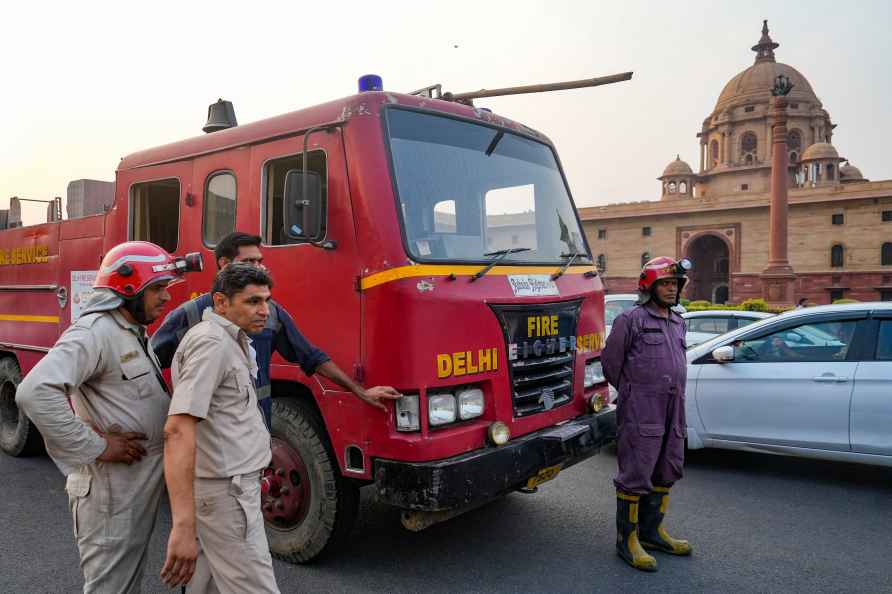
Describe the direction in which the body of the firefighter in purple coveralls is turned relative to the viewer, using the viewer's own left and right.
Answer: facing the viewer and to the right of the viewer

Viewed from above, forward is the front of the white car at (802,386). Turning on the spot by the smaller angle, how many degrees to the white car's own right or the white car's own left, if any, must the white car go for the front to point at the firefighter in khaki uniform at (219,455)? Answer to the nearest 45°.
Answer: approximately 90° to the white car's own left

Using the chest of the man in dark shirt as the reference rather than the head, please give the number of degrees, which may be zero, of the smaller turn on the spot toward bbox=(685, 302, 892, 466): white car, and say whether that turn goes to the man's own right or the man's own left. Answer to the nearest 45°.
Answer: approximately 45° to the man's own left

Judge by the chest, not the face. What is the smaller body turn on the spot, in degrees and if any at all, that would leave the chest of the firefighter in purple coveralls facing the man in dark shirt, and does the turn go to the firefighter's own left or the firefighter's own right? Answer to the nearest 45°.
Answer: approximately 90° to the firefighter's own right

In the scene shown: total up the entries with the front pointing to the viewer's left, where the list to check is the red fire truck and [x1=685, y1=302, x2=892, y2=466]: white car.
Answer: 1

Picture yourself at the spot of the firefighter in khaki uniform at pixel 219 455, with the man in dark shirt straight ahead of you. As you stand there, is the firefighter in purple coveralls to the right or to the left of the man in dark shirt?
right

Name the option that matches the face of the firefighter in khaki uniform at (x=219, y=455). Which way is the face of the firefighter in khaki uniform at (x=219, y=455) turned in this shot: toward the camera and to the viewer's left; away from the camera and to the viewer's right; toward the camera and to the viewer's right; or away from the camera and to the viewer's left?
toward the camera and to the viewer's right

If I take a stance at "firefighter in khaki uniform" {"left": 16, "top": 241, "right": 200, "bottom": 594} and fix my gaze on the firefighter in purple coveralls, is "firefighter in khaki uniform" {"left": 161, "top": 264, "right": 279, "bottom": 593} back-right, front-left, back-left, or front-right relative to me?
front-right

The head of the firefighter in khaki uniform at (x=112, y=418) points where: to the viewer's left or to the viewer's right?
to the viewer's right

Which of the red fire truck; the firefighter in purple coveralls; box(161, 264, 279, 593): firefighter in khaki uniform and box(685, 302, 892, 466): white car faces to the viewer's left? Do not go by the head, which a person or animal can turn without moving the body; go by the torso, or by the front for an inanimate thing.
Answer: the white car

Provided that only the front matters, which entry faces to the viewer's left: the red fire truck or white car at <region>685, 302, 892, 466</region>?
the white car

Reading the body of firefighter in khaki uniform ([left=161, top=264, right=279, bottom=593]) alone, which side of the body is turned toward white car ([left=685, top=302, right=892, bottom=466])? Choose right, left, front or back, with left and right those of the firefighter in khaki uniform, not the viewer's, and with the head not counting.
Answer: left

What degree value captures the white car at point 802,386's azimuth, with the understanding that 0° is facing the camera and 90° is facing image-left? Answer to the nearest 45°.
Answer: approximately 90°

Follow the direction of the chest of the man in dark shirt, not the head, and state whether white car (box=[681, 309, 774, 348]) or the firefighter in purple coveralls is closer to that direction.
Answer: the firefighter in purple coveralls
